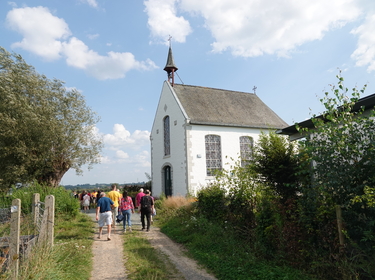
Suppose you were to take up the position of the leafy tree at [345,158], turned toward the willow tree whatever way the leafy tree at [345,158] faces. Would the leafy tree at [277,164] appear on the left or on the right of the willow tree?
right

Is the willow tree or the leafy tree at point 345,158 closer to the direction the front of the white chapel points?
the willow tree

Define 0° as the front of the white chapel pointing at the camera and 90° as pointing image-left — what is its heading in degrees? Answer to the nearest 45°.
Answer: approximately 45°

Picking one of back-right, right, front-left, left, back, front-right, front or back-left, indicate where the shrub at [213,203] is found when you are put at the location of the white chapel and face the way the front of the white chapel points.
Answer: front-left

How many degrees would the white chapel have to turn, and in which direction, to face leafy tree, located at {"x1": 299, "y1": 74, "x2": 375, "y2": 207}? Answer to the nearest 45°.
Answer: approximately 45° to its left

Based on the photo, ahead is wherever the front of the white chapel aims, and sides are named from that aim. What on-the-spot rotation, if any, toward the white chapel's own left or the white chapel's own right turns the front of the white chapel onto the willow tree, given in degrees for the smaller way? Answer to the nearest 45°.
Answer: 0° — it already faces it

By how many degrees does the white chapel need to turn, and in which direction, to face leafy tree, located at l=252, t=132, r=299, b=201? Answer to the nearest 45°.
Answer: approximately 45° to its left
